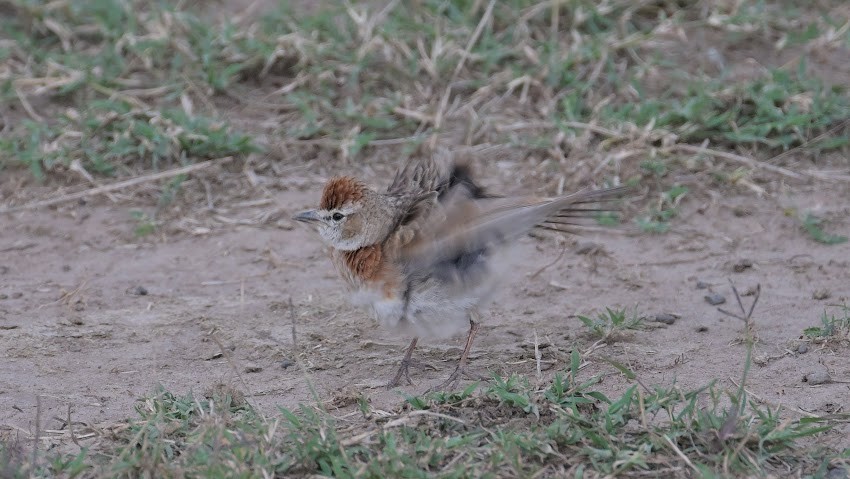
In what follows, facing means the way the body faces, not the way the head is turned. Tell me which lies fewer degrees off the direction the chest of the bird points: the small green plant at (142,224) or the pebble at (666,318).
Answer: the small green plant

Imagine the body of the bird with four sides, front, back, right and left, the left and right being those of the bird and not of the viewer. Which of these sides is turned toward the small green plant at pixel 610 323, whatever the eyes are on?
back

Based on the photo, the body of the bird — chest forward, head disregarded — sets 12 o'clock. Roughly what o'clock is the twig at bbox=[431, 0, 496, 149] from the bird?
The twig is roughly at 3 o'clock from the bird.

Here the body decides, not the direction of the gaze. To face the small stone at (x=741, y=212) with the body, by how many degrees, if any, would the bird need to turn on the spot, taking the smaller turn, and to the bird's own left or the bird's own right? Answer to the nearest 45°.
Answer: approximately 135° to the bird's own right

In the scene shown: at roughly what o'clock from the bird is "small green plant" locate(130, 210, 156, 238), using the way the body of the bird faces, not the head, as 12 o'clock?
The small green plant is roughly at 1 o'clock from the bird.

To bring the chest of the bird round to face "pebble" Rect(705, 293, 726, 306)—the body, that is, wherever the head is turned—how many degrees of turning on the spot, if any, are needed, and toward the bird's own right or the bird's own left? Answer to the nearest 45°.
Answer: approximately 180°

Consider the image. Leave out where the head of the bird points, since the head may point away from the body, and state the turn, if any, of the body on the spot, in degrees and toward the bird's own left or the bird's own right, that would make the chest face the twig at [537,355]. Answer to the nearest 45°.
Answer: approximately 180°

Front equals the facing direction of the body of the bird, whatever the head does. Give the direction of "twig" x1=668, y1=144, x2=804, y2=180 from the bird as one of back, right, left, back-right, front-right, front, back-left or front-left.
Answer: back-right

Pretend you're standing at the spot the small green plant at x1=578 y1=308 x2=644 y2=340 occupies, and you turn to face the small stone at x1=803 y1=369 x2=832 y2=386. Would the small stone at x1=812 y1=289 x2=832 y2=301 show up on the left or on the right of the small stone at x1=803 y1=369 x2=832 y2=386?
left

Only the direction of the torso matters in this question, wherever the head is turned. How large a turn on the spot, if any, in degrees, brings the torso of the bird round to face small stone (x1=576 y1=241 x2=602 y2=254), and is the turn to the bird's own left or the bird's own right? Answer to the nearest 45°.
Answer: approximately 135° to the bird's own right

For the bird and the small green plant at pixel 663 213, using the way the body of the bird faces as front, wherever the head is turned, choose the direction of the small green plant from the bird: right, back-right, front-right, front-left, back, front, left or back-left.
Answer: back-right

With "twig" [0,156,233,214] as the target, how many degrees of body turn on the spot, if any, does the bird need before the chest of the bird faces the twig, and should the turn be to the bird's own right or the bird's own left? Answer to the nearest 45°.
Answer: approximately 45° to the bird's own right

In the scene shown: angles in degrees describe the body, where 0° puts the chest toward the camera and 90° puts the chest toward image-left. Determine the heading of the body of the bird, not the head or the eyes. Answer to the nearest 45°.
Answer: approximately 90°

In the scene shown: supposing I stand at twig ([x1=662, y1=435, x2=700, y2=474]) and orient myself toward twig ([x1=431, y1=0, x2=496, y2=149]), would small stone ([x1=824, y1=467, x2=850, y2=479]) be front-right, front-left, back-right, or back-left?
back-right

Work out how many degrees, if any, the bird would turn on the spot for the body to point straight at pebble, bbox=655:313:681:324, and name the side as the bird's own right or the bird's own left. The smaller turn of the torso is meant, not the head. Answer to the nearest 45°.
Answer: approximately 180°
